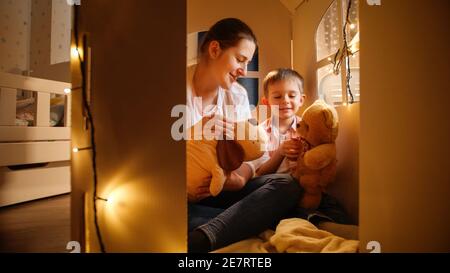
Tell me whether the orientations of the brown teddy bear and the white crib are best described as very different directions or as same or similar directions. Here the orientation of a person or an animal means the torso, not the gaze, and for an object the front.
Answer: very different directions

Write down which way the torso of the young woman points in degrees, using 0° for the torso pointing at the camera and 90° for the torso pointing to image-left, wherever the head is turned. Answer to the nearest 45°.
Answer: approximately 315°

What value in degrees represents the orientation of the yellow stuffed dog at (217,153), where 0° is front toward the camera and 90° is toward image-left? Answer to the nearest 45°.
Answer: approximately 270°

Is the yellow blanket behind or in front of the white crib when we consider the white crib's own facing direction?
in front

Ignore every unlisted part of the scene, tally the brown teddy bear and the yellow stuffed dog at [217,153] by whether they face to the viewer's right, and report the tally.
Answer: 1
